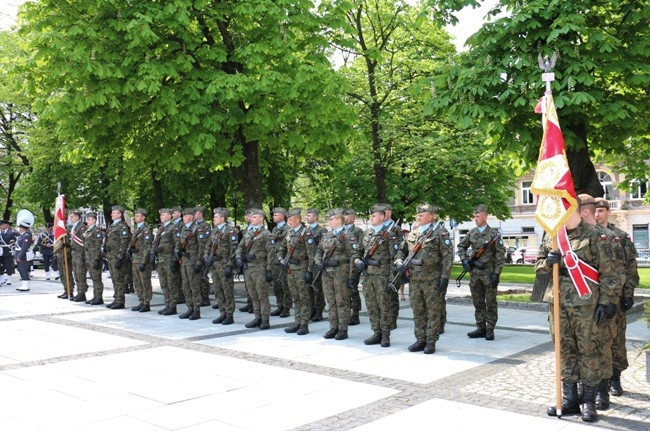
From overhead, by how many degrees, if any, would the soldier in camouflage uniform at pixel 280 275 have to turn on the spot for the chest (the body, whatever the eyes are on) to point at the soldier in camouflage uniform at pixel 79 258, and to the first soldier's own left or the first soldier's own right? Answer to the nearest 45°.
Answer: approximately 90° to the first soldier's own right

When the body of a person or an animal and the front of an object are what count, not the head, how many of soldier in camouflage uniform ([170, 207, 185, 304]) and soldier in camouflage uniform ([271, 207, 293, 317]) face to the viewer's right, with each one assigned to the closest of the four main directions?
0

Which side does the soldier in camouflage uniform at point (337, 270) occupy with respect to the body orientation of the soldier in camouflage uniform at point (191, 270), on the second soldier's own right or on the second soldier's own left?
on the second soldier's own left

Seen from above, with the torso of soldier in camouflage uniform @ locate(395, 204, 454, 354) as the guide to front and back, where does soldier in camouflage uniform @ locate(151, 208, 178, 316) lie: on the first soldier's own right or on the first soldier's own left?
on the first soldier's own right

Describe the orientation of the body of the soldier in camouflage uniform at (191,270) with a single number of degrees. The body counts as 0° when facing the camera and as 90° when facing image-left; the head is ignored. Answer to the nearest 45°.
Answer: approximately 45°

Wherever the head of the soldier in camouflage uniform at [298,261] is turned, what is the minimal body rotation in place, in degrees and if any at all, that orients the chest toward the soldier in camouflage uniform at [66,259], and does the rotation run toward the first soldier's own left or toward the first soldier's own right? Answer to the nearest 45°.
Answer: approximately 90° to the first soldier's own right

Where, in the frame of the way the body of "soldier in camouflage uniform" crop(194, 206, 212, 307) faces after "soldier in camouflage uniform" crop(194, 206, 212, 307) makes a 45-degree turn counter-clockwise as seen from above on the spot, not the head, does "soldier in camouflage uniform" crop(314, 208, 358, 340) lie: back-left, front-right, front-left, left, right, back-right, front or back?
front-left

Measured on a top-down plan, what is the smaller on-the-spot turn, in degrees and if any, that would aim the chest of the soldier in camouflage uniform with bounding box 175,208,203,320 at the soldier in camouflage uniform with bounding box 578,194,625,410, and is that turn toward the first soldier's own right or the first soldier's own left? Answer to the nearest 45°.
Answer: approximately 90° to the first soldier's own left

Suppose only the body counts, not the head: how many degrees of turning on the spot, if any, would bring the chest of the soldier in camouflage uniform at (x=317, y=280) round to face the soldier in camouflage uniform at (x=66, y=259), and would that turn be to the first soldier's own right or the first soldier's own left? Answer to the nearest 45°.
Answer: approximately 90° to the first soldier's own right

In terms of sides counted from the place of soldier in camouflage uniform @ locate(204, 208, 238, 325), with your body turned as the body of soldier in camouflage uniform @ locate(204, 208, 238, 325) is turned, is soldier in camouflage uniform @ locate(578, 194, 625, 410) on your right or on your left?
on your left

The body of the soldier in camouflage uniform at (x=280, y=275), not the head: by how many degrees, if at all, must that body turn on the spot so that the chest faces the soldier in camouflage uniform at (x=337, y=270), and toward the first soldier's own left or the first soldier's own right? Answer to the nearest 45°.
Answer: approximately 45° to the first soldier's own left

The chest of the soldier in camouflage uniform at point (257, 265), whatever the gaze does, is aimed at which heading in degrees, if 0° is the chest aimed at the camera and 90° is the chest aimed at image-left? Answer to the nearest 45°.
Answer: approximately 45°

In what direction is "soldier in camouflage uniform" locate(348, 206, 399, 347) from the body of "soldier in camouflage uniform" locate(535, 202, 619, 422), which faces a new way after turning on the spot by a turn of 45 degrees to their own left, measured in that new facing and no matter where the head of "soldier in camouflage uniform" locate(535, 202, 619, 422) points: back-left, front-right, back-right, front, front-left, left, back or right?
back-right

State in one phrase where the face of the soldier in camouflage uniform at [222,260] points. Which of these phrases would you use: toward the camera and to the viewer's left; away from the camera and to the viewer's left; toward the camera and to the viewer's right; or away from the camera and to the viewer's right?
toward the camera and to the viewer's left

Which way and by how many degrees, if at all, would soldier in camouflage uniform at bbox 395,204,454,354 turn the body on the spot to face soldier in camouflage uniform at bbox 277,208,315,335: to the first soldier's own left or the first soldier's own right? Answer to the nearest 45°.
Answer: approximately 90° to the first soldier's own right
